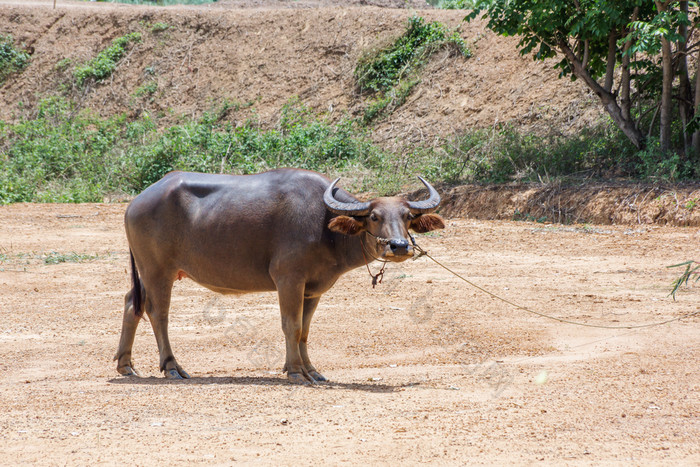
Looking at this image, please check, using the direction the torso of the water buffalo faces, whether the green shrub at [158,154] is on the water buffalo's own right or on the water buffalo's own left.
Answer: on the water buffalo's own left

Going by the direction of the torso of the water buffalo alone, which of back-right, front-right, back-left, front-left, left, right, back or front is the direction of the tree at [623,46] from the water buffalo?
front-left

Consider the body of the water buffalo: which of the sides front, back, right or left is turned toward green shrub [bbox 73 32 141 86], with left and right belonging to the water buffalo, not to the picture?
left

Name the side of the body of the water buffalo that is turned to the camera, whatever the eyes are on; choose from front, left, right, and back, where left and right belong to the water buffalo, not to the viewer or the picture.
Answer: right

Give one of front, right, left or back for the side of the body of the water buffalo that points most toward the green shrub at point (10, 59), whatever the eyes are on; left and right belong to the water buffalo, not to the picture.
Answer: left

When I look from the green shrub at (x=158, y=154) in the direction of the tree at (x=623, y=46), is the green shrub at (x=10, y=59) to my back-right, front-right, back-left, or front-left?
back-left
